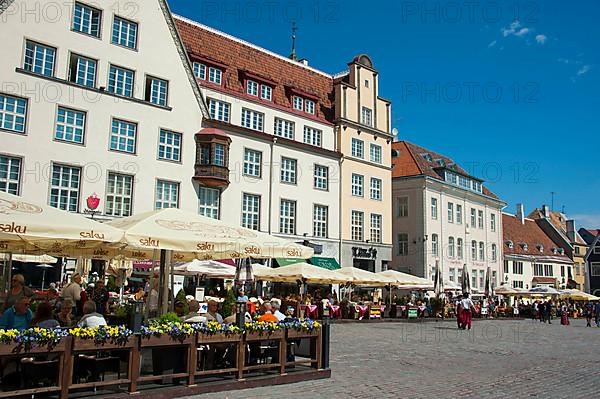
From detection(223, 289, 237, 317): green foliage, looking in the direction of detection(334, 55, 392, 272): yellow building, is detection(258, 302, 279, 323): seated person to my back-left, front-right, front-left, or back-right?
back-right

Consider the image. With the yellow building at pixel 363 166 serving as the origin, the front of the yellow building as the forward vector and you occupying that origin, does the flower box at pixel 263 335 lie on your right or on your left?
on your right

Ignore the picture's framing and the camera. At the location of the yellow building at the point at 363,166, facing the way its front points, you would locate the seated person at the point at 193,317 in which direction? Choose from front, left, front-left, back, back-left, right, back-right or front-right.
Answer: front-right

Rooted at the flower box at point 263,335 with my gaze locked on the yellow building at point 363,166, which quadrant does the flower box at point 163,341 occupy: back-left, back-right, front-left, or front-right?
back-left

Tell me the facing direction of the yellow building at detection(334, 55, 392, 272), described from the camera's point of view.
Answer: facing the viewer and to the right of the viewer

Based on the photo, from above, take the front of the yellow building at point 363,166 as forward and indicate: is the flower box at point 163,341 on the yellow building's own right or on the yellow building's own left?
on the yellow building's own right

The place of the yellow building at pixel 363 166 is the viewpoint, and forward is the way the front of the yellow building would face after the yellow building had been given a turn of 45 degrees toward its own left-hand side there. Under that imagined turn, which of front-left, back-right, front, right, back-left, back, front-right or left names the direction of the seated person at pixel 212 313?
right

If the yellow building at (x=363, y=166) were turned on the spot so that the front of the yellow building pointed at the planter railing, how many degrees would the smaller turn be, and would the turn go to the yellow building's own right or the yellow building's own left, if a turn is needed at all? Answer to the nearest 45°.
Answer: approximately 45° to the yellow building's own right

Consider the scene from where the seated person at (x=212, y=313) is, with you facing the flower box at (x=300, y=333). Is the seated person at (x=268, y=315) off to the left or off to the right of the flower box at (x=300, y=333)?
left

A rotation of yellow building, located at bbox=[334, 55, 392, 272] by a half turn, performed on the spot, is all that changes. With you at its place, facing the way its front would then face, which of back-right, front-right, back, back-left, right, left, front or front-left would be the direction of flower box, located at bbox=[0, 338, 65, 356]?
back-left

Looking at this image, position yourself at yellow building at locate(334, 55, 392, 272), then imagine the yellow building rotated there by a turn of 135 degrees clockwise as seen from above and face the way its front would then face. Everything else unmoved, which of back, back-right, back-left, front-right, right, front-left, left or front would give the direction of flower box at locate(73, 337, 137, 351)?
left

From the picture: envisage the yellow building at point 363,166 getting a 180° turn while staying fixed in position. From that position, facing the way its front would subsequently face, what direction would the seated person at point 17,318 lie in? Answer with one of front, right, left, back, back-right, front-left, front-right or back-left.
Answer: back-left

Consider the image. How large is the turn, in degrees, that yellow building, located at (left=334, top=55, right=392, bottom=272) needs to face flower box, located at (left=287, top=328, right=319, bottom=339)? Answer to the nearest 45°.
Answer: approximately 45° to its right

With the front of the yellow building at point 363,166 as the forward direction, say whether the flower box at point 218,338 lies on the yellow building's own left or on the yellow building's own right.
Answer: on the yellow building's own right

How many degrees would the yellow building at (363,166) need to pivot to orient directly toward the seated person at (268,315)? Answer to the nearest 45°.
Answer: approximately 45° to its right
